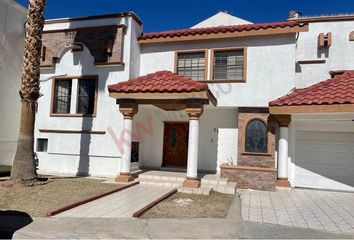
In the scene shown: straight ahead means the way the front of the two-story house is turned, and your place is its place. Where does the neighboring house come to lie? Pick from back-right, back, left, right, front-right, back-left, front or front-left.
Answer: right

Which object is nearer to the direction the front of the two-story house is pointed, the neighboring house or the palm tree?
the palm tree

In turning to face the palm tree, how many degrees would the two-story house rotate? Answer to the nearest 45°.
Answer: approximately 45° to its right

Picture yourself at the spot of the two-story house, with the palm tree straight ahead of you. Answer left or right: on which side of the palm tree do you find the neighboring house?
right

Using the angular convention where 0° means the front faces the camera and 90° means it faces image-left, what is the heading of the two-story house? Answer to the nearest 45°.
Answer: approximately 0°
